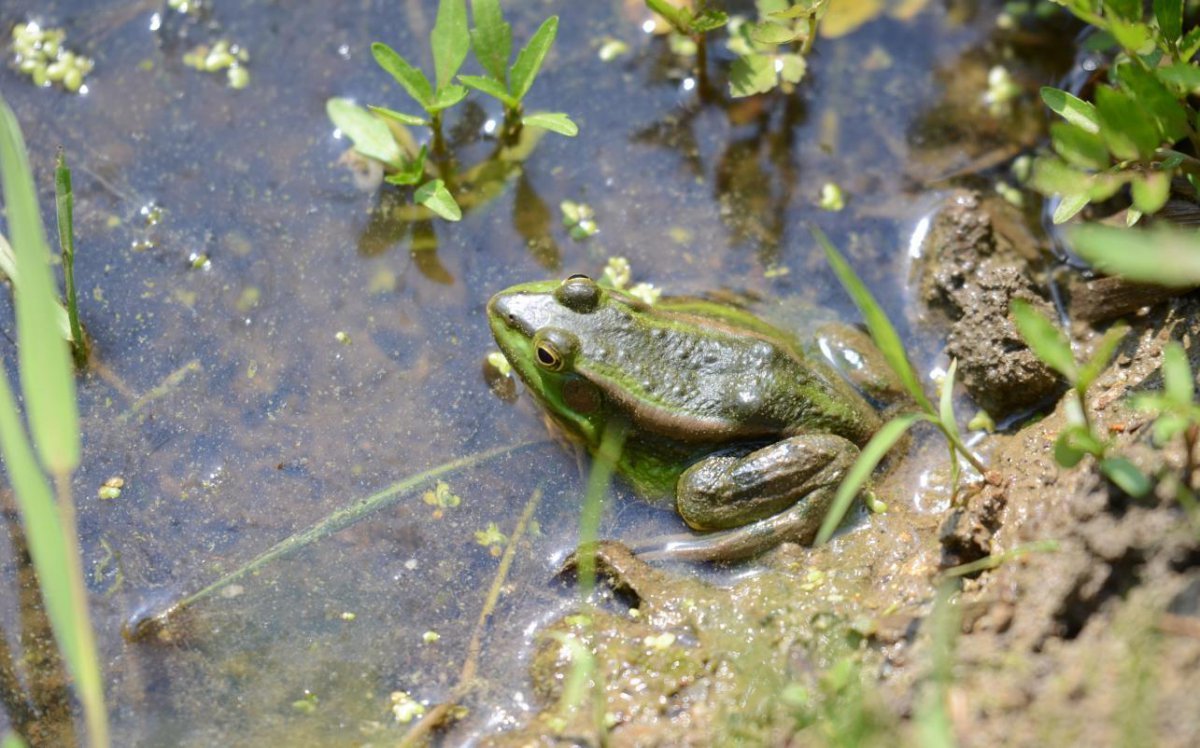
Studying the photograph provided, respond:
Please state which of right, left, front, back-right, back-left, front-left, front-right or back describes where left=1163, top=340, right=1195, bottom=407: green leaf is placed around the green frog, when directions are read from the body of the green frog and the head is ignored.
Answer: back-left

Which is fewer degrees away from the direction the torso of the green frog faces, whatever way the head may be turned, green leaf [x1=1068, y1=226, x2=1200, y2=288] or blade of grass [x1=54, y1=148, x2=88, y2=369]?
the blade of grass

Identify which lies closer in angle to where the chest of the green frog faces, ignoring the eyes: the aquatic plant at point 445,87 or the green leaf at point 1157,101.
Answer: the aquatic plant

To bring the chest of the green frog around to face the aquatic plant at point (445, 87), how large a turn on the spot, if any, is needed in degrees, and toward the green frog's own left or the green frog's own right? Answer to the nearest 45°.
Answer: approximately 45° to the green frog's own right

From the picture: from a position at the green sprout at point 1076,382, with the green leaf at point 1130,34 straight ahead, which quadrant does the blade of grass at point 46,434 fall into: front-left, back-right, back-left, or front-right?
back-left

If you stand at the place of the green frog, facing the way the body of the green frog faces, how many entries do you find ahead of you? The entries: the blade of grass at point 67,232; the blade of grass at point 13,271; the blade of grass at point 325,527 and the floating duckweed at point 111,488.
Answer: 4

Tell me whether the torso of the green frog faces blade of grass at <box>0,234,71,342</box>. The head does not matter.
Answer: yes

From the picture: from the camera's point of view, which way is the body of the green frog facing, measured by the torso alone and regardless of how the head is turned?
to the viewer's left

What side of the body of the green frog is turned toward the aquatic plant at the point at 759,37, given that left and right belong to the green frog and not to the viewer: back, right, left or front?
right

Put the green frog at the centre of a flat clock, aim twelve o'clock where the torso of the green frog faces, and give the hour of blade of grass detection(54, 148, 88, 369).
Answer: The blade of grass is roughly at 12 o'clock from the green frog.

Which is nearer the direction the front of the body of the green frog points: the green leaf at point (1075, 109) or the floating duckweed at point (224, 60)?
the floating duckweed
